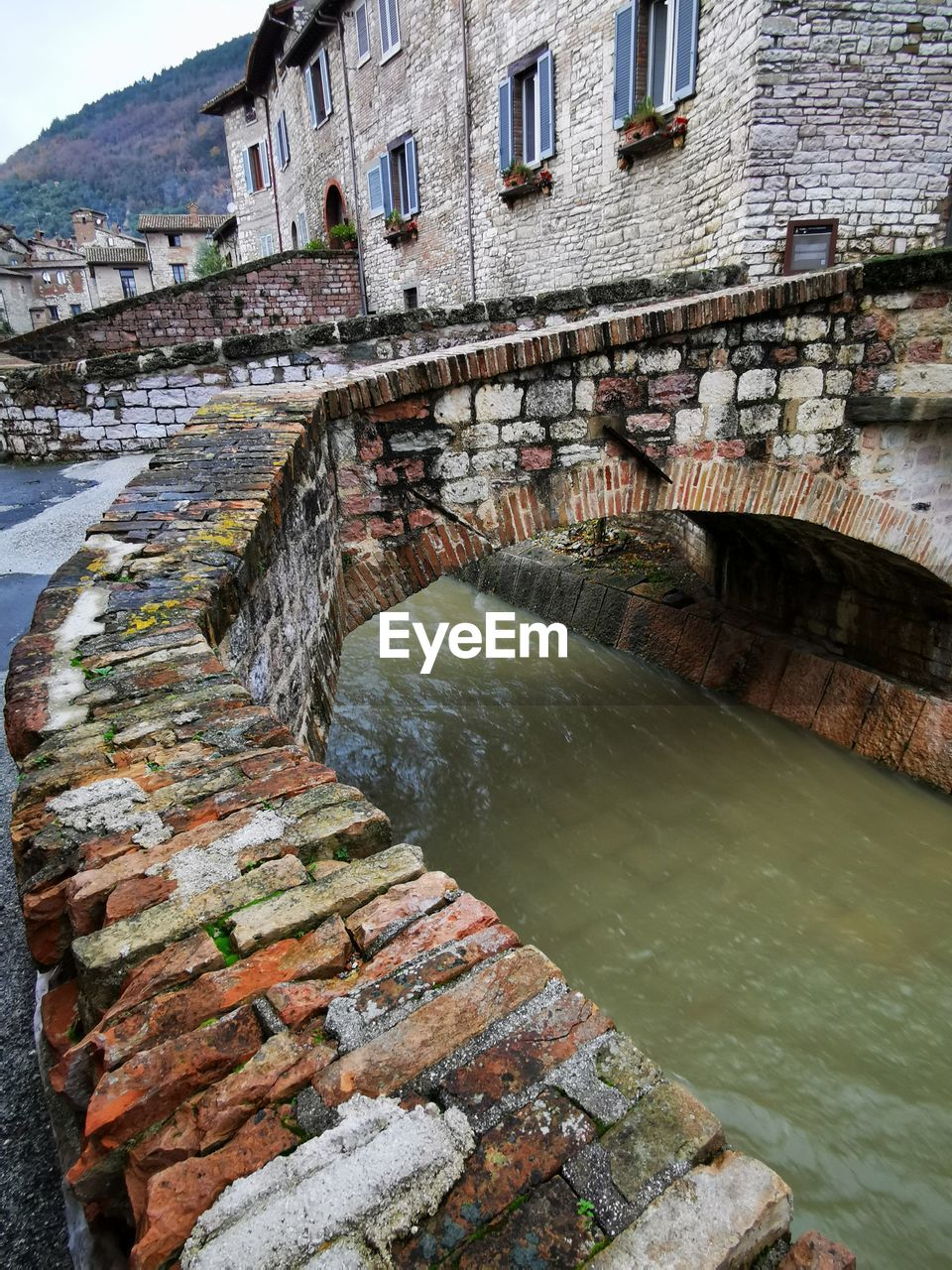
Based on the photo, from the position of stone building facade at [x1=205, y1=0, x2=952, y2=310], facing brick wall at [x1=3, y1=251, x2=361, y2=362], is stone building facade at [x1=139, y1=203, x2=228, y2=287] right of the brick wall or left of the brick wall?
right

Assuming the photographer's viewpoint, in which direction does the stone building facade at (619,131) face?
facing the viewer and to the left of the viewer

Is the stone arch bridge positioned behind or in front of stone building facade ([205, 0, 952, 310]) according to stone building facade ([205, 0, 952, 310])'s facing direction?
in front

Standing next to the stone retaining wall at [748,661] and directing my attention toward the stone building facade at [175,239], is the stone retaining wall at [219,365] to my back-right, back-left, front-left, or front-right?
front-left

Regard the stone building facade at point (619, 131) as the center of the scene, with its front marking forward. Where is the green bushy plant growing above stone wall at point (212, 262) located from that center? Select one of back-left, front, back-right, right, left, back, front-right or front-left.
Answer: right

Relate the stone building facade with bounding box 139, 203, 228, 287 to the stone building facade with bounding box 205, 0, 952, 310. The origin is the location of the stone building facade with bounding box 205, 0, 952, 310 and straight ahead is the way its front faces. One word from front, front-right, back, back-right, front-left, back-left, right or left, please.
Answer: right

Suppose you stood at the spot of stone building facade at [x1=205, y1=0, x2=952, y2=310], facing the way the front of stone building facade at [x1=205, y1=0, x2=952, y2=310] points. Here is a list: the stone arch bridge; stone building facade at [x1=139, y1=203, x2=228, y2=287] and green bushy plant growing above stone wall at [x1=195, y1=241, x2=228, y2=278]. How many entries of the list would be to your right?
2

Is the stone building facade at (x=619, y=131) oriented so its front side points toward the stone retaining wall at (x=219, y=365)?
yes
